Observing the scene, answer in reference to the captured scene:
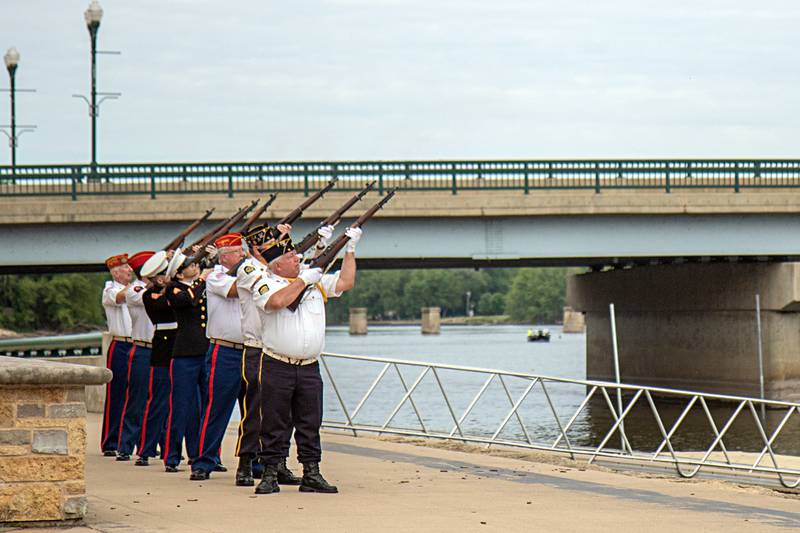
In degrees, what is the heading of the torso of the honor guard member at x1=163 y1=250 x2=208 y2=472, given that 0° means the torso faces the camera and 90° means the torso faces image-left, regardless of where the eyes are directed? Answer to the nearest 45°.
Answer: approximately 315°

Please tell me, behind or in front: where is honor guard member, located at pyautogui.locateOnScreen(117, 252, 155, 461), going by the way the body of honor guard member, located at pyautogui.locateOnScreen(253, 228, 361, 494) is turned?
behind

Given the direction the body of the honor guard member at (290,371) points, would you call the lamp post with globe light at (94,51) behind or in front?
behind

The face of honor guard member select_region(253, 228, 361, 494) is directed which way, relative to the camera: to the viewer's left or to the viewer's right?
to the viewer's right

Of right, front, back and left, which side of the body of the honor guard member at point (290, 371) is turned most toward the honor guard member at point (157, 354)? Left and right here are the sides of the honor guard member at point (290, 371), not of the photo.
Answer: back

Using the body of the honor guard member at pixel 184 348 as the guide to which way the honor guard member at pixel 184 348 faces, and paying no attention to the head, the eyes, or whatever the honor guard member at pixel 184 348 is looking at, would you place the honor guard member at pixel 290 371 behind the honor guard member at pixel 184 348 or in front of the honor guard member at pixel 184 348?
in front

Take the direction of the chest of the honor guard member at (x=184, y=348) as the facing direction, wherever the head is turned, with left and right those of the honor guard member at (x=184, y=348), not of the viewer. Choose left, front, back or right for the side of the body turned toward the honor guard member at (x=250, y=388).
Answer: front

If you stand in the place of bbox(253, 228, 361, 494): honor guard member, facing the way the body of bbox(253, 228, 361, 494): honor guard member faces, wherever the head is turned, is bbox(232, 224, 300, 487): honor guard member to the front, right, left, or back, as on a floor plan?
back

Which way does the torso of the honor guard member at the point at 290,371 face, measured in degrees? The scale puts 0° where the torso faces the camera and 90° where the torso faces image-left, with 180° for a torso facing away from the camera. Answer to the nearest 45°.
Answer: approximately 315°

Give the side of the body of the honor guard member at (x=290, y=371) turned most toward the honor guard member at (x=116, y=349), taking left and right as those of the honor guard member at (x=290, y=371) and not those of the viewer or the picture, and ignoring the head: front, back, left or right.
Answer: back

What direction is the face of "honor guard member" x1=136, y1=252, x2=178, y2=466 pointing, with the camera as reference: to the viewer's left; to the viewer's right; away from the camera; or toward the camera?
to the viewer's right

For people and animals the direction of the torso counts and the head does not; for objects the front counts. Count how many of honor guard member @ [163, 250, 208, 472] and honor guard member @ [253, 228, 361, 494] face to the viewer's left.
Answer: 0
